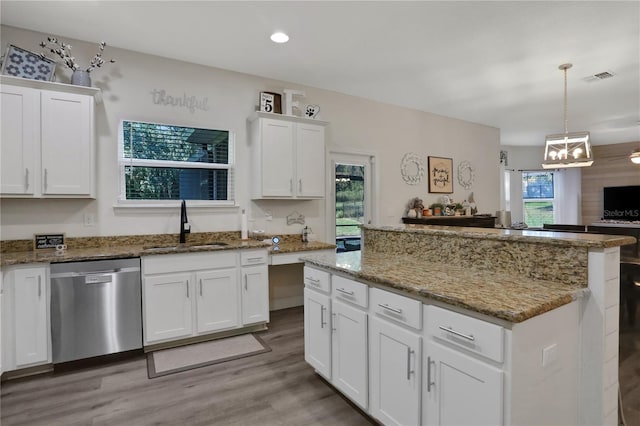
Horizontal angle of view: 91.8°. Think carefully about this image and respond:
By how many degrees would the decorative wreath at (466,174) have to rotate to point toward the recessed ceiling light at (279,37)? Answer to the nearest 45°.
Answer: approximately 45° to its right

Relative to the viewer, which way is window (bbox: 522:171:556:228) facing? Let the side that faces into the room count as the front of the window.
toward the camera

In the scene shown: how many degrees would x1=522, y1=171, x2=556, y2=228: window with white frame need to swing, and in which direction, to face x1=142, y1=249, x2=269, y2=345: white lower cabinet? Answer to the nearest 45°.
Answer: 0° — it already faces it

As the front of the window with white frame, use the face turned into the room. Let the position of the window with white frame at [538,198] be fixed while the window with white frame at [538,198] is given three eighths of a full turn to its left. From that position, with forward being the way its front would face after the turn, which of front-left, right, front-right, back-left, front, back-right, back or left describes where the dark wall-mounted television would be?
front-right

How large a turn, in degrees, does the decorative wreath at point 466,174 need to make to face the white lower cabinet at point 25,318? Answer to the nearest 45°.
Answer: approximately 90° to its right

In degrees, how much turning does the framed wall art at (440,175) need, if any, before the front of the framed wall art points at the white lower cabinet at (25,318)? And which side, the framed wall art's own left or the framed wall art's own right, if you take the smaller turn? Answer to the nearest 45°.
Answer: approximately 90° to the framed wall art's own right

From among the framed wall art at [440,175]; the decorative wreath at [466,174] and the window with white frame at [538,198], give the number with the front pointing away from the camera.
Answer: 0

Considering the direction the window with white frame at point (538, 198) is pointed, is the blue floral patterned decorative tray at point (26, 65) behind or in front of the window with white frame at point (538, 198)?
in front

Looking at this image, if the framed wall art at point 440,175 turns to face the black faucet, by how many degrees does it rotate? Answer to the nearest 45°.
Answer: approximately 90° to its right

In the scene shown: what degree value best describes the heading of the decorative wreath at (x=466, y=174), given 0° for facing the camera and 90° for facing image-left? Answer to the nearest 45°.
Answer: approximately 315°

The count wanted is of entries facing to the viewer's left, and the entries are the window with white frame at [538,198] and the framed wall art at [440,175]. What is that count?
0

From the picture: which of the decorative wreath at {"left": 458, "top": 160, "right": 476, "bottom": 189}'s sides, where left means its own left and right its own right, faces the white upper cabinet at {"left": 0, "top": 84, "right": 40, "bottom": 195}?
right

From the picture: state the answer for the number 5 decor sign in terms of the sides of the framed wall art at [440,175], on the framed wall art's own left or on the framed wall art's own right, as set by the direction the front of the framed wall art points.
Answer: on the framed wall art's own right

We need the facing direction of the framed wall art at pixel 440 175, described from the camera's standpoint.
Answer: facing the viewer and to the right of the viewer

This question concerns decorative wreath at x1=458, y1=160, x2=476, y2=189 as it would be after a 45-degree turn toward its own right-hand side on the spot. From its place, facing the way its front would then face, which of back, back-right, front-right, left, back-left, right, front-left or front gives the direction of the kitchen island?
front

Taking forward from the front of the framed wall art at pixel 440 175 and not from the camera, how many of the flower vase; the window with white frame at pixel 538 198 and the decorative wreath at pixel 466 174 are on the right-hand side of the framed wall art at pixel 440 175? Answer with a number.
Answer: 1

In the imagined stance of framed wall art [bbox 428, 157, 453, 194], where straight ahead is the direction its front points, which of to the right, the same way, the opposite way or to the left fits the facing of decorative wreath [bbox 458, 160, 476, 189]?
the same way

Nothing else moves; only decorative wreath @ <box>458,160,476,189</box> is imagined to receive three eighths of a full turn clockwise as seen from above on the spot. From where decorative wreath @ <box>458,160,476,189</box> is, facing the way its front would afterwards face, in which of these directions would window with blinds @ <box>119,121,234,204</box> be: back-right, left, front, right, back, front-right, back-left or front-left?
front-left

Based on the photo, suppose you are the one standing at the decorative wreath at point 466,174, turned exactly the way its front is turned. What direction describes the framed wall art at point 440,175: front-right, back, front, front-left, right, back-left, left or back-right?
right
